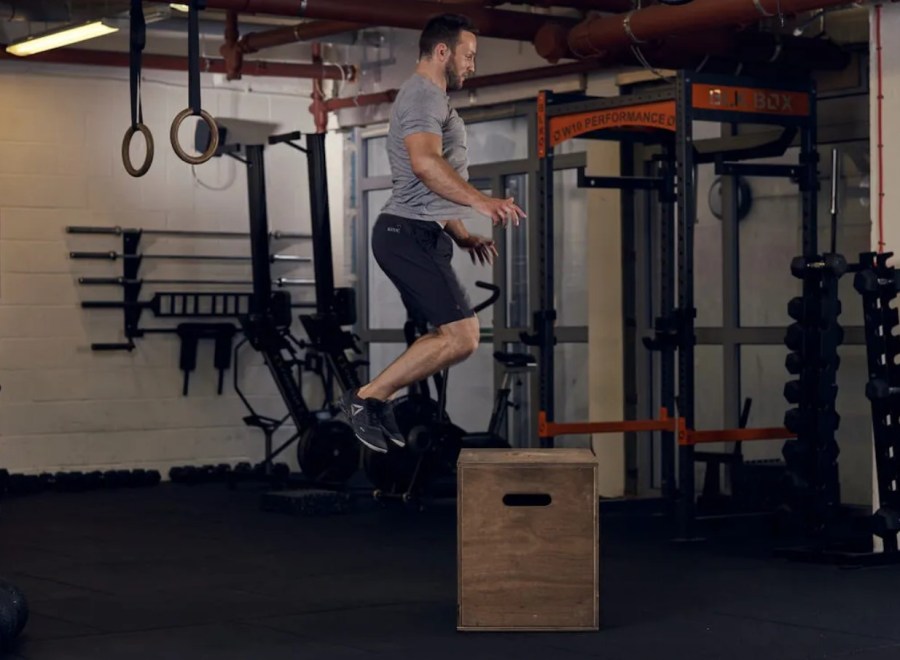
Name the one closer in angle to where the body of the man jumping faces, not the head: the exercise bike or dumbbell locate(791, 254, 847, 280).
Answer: the dumbbell

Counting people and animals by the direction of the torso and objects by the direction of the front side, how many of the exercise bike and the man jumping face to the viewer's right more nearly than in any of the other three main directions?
1

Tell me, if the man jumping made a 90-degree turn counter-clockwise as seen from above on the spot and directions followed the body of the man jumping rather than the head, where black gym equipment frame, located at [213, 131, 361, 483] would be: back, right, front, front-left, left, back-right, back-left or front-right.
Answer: front

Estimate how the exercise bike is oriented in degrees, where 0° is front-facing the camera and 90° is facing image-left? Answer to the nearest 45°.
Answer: approximately 45°

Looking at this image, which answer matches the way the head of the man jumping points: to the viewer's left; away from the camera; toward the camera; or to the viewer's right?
to the viewer's right

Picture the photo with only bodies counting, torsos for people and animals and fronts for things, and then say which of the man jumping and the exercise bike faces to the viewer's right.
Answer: the man jumping

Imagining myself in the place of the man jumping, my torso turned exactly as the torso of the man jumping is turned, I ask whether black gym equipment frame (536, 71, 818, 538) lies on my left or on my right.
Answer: on my left

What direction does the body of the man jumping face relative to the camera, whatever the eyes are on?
to the viewer's right
